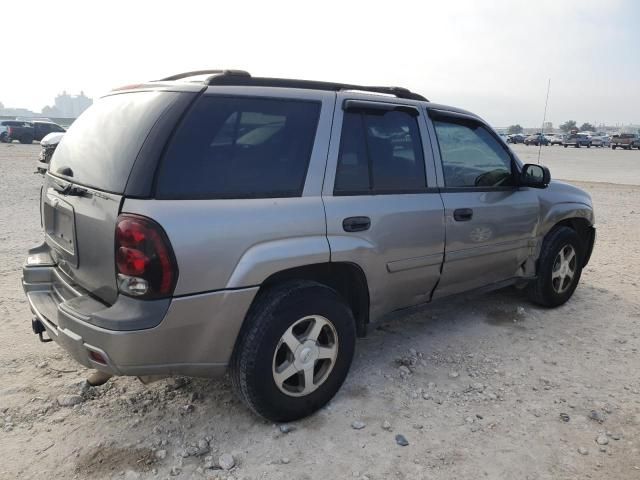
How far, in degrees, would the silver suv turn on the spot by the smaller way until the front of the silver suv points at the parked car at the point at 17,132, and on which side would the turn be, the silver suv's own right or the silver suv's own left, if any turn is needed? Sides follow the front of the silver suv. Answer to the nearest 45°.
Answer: approximately 90° to the silver suv's own left

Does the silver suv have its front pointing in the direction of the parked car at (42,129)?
no

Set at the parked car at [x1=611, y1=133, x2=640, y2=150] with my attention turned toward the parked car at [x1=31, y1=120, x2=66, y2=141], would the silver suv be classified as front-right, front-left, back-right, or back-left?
front-left

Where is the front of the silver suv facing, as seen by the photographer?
facing away from the viewer and to the right of the viewer

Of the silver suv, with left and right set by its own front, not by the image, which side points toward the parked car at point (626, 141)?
front

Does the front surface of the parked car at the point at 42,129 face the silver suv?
no
